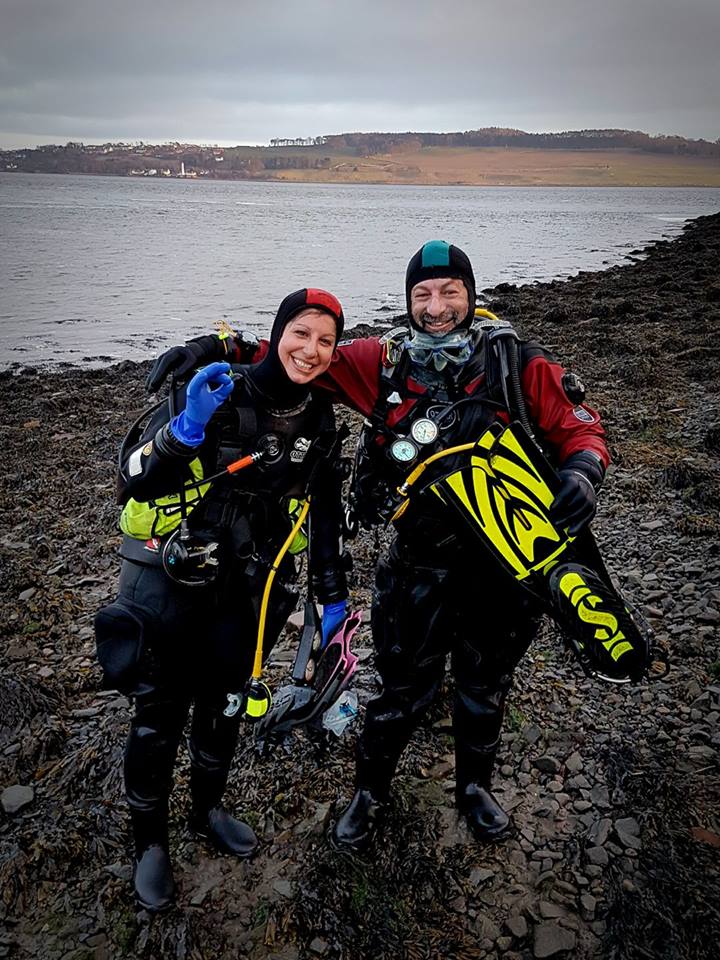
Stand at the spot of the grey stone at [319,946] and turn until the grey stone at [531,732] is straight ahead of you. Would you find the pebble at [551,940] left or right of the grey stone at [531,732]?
right

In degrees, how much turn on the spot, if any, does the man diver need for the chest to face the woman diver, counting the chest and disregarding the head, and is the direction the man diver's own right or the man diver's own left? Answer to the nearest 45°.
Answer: approximately 90° to the man diver's own right

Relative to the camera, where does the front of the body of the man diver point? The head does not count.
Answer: toward the camera

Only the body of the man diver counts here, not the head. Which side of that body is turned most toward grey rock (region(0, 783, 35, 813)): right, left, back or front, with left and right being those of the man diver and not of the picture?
right
